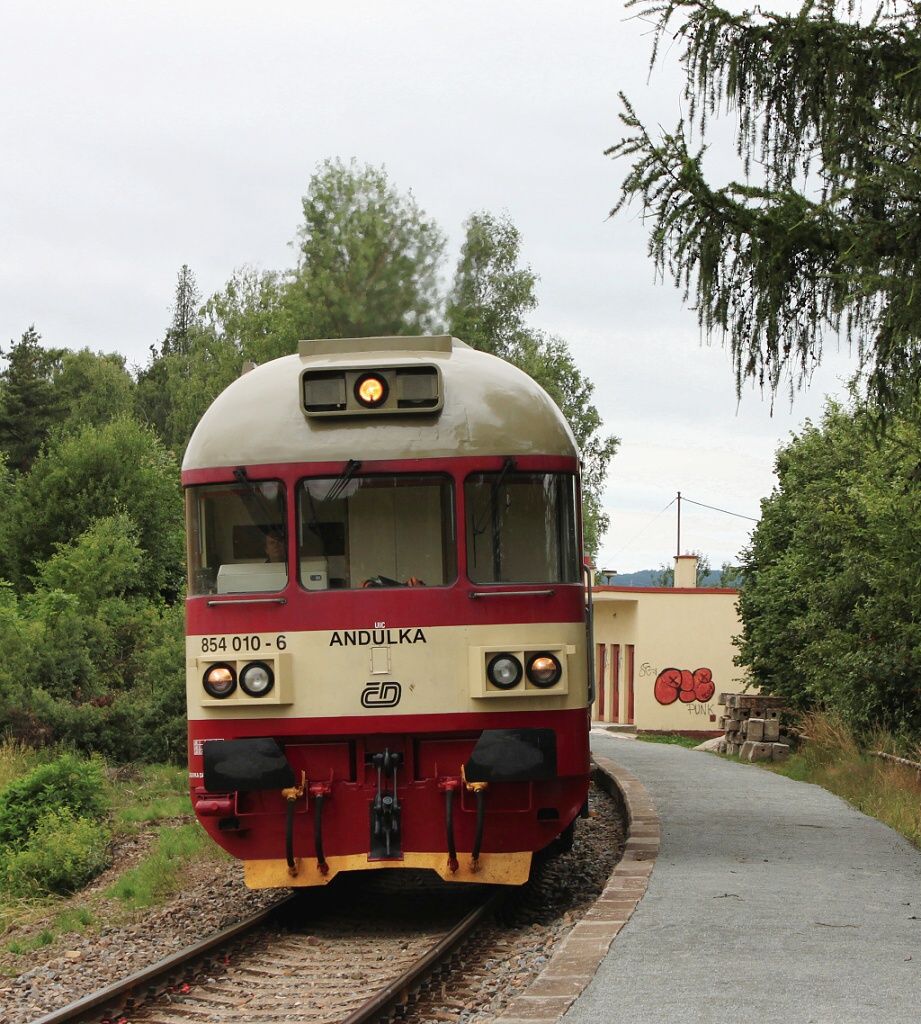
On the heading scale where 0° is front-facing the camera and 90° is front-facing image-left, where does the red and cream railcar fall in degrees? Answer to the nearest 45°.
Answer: approximately 0°

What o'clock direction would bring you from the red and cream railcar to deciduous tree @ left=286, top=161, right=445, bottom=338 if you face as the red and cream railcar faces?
The deciduous tree is roughly at 6 o'clock from the red and cream railcar.

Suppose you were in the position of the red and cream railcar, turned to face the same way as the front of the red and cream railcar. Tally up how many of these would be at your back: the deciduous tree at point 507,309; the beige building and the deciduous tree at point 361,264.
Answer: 3

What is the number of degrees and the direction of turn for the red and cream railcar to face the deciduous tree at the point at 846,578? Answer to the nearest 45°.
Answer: approximately 135° to its left

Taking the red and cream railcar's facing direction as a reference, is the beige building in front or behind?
behind

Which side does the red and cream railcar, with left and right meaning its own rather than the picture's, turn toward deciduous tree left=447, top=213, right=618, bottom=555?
back
